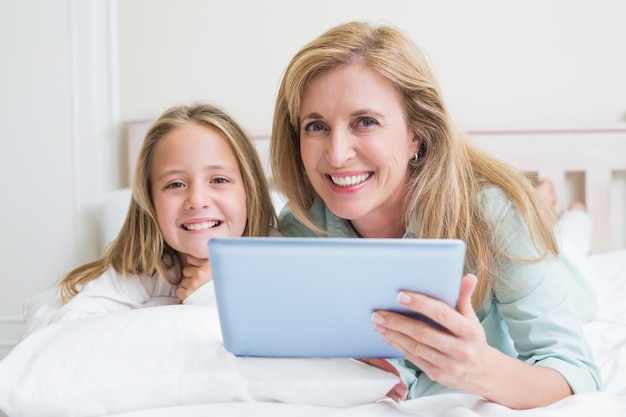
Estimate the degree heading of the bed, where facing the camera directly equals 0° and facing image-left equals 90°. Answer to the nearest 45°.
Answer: approximately 0°
